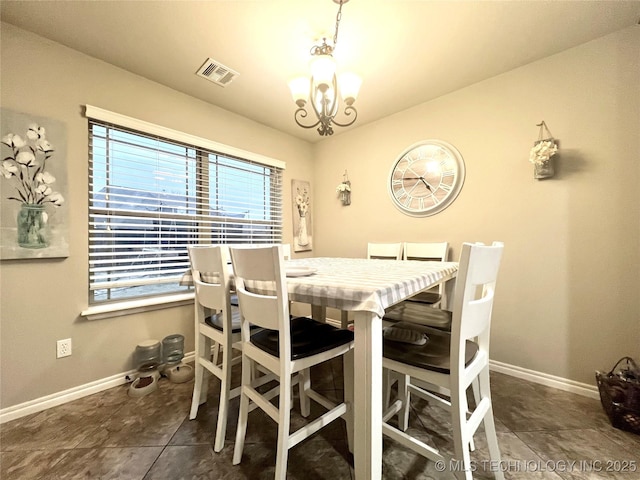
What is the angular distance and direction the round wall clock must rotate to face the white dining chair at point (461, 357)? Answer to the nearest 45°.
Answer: approximately 45° to its left

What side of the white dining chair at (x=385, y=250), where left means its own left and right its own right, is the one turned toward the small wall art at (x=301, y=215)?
right

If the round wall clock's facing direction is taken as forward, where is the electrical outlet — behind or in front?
in front

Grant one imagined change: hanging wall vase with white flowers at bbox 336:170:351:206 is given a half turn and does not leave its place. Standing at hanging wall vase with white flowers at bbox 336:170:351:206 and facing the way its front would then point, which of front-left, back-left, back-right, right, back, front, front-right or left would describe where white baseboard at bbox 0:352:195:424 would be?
back

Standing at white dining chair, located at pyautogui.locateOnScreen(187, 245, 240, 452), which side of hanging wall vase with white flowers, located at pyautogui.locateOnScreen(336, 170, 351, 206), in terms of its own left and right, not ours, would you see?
front

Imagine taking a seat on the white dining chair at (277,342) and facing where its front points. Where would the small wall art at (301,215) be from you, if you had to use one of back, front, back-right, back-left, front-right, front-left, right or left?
front-left

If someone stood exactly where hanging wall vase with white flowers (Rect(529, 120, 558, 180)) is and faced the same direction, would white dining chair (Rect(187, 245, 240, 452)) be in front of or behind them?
in front

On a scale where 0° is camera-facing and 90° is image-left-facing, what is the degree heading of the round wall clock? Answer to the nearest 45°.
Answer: approximately 45°

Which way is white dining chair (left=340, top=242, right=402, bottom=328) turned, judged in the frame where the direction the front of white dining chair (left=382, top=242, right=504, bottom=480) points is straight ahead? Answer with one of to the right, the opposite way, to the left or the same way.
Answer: to the left

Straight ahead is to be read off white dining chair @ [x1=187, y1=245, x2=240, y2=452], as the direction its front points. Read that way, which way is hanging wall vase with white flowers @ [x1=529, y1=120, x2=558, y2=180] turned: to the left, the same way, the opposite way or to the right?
the opposite way

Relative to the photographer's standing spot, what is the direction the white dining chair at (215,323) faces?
facing away from the viewer and to the right of the viewer

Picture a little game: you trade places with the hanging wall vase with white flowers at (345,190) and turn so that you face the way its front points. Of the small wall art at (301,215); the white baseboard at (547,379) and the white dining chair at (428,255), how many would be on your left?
2

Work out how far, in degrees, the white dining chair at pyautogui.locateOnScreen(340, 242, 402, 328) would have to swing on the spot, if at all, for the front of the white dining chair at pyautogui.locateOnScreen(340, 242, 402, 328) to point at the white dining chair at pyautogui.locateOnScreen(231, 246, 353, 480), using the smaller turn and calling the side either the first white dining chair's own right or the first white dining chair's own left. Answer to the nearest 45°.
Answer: approximately 45° to the first white dining chair's own left

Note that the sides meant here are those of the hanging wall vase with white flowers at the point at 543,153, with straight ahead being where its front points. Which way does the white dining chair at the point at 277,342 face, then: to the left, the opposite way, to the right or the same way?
the opposite way
